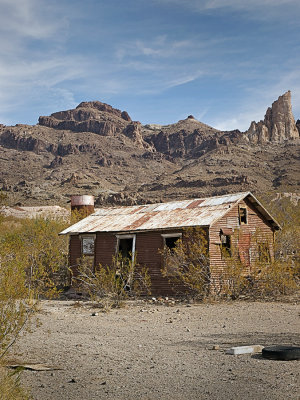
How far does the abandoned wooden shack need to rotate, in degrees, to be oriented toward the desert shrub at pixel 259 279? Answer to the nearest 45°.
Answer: approximately 90° to its left

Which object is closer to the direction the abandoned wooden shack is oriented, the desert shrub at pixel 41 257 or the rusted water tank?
the desert shrub

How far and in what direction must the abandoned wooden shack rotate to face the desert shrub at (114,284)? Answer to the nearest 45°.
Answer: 0° — it already faces it

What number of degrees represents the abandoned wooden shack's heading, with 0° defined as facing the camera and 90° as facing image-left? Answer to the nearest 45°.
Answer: approximately 45°

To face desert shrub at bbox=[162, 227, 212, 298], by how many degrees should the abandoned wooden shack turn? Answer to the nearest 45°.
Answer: approximately 45° to its left

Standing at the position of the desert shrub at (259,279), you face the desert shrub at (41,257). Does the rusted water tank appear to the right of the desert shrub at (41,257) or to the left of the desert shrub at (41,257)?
right

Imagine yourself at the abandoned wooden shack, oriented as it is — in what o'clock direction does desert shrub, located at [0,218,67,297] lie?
The desert shrub is roughly at 2 o'clock from the abandoned wooden shack.
